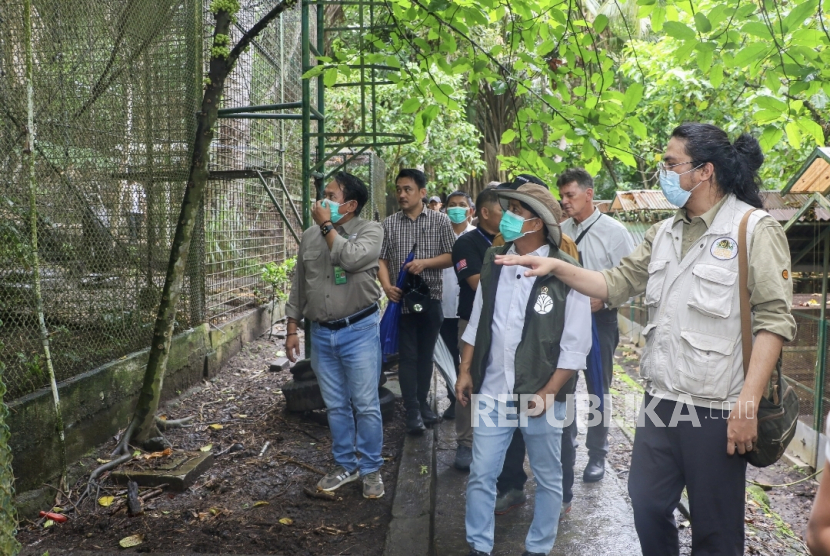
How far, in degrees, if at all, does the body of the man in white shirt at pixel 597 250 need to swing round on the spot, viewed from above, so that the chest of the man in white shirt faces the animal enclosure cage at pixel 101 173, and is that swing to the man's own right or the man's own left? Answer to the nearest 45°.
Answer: approximately 45° to the man's own right

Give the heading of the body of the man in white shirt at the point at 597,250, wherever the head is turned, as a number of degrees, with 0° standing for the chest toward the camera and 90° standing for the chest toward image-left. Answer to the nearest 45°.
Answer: approximately 45°

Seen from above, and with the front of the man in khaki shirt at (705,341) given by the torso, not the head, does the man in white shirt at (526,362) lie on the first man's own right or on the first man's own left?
on the first man's own right

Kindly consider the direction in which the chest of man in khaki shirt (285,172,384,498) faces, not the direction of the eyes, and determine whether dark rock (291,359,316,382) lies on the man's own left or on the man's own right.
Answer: on the man's own right

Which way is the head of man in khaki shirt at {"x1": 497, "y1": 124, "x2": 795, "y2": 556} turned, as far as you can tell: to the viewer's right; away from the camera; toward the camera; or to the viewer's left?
to the viewer's left

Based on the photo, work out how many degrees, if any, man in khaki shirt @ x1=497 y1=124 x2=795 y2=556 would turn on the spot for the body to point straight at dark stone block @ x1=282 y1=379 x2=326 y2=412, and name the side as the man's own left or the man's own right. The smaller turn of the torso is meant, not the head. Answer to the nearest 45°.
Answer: approximately 90° to the man's own right

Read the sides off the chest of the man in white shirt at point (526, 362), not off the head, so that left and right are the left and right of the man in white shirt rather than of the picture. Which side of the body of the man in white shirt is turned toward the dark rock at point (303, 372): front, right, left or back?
right

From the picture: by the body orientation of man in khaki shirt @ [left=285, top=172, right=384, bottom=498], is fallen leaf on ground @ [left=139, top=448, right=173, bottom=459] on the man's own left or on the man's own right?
on the man's own right

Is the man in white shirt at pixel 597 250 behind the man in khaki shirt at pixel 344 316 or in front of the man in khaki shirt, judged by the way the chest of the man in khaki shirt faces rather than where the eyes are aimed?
behind

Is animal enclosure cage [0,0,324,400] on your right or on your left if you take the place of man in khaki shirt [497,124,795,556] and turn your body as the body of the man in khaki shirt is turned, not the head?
on your right
